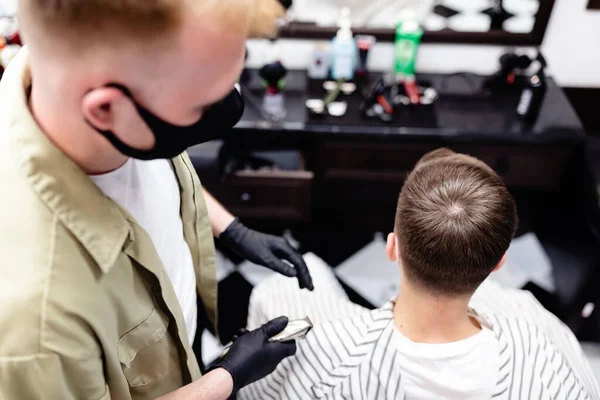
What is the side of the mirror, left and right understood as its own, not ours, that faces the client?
front

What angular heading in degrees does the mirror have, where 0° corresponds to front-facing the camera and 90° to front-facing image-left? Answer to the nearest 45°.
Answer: approximately 0°

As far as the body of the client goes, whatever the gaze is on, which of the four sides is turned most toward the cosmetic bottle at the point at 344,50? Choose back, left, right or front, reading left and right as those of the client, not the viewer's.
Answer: front

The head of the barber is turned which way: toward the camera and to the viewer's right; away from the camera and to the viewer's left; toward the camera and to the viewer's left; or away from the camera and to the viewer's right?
away from the camera and to the viewer's right

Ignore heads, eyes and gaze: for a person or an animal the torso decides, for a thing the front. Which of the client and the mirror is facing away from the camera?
the client

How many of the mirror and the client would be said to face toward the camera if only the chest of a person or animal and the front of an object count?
1

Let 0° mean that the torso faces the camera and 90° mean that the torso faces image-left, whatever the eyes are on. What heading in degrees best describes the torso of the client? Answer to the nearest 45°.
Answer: approximately 180°

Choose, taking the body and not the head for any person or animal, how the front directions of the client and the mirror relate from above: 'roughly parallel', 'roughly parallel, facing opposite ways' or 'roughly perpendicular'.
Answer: roughly parallel, facing opposite ways

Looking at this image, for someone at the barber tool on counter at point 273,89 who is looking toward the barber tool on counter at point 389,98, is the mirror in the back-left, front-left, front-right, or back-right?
front-left

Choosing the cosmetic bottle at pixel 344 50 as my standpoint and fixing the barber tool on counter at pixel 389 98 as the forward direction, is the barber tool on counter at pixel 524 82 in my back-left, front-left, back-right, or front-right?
front-left

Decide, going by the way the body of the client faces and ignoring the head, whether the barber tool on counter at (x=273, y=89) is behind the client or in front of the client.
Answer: in front

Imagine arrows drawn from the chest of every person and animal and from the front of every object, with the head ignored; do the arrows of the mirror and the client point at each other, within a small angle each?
yes

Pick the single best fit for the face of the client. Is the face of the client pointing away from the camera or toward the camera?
away from the camera

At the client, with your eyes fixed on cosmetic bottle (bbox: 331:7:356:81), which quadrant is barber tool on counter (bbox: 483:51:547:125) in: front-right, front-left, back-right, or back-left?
front-right
